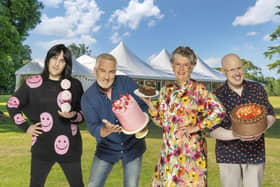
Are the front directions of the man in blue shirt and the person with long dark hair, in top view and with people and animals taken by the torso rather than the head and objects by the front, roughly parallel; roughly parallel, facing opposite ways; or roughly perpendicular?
roughly parallel

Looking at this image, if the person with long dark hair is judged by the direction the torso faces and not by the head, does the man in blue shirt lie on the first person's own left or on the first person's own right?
on the first person's own left

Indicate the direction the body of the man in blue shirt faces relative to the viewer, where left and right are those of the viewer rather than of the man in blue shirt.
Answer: facing the viewer

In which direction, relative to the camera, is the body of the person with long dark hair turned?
toward the camera

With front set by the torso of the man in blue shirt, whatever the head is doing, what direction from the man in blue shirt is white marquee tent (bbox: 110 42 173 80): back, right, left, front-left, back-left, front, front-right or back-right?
back

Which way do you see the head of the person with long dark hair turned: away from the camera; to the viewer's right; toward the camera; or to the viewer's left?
toward the camera

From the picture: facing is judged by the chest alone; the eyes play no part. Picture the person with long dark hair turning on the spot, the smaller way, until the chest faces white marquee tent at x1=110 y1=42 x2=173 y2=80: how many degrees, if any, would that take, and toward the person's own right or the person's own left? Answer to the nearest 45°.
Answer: approximately 180°

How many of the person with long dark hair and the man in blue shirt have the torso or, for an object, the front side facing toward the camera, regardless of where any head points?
2

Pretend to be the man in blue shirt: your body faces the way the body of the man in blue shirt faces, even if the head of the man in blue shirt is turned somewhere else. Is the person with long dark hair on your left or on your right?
on your right

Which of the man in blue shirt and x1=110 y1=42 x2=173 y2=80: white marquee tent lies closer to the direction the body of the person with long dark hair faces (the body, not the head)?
the man in blue shirt
